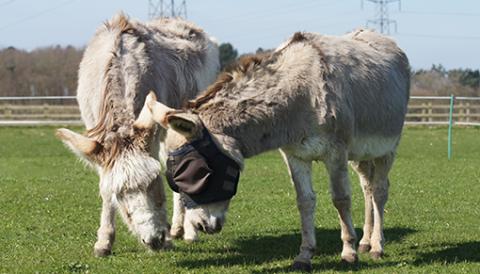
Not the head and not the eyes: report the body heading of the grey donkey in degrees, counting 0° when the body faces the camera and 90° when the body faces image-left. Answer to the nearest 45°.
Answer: approximately 45°

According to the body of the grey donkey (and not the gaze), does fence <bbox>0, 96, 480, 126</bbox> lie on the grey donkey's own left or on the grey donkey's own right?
on the grey donkey's own right

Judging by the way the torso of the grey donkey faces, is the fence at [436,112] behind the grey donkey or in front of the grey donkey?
behind
